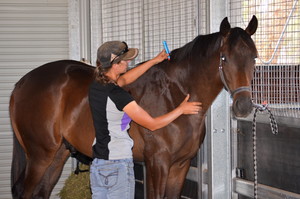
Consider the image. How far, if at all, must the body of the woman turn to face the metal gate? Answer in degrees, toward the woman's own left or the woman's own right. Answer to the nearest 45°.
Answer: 0° — they already face it

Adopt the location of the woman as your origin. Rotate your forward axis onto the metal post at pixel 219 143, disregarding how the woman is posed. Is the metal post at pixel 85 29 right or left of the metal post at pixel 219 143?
left

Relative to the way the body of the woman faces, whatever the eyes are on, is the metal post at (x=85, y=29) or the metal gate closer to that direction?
the metal gate

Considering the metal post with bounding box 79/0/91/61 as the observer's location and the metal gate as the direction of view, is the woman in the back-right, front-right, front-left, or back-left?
front-right

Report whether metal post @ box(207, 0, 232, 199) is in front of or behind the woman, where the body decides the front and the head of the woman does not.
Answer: in front

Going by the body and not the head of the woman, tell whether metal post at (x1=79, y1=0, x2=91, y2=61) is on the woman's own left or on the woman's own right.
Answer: on the woman's own left

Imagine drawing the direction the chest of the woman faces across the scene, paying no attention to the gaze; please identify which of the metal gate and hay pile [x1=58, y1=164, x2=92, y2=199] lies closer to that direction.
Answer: the metal gate

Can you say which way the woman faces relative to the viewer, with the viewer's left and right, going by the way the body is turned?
facing away from the viewer and to the right of the viewer
